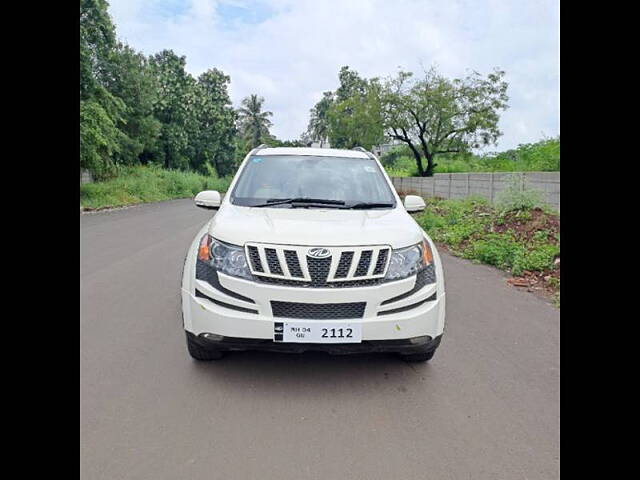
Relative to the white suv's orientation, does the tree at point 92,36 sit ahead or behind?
behind

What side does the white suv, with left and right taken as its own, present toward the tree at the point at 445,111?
back

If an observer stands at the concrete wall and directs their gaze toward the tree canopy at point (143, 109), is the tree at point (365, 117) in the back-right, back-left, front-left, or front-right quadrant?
front-right

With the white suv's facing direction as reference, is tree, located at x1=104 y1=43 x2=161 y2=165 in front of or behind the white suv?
behind

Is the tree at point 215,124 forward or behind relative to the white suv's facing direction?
behind

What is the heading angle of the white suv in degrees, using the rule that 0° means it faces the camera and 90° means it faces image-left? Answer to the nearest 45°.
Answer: approximately 0°

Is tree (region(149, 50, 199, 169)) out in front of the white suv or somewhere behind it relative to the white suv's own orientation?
behind

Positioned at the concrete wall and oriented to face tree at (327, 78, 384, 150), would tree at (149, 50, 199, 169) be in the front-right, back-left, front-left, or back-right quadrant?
front-left

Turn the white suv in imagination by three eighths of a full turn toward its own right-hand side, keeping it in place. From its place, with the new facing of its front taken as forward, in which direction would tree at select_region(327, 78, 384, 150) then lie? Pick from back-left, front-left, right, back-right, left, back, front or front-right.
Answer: front-right

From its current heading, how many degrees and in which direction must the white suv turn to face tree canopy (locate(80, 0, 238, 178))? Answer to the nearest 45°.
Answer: approximately 180°
